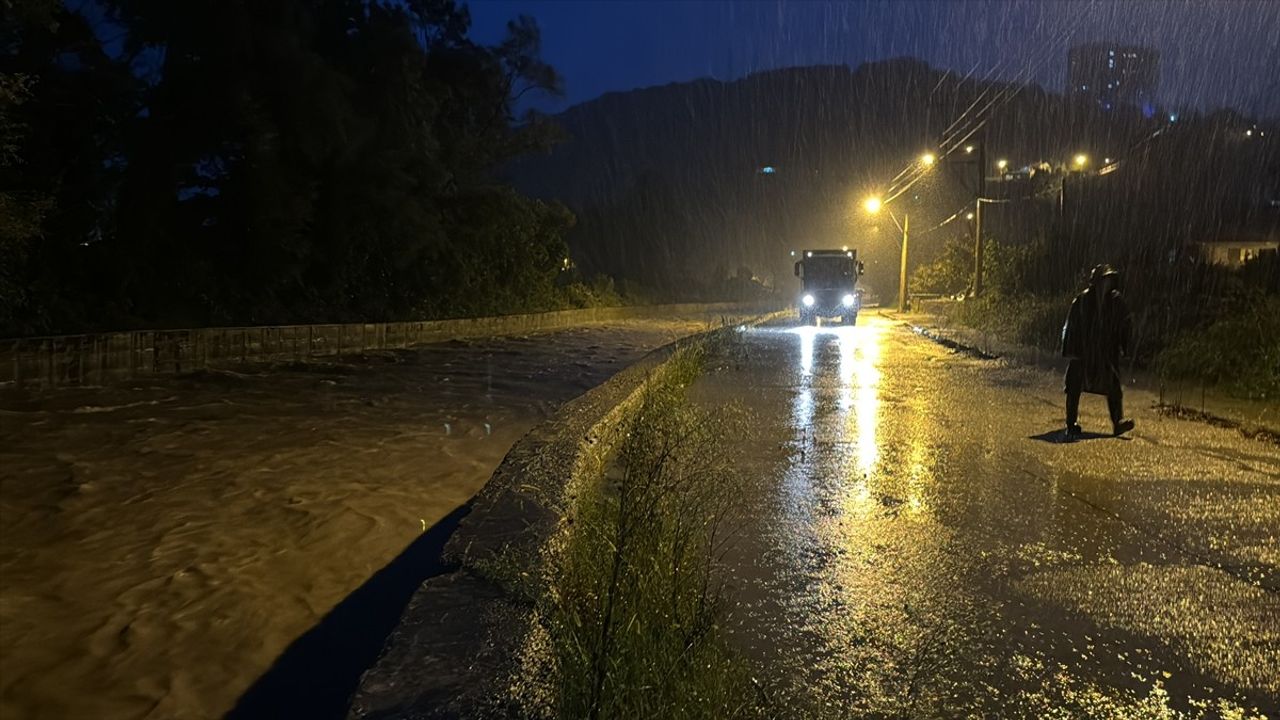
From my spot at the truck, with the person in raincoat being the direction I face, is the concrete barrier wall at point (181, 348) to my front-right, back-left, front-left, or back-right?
front-right

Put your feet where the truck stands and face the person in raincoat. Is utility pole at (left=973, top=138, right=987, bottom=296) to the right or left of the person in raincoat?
left

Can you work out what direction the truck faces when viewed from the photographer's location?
facing the viewer

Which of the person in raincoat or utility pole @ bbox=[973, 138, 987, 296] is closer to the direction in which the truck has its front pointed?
the person in raincoat

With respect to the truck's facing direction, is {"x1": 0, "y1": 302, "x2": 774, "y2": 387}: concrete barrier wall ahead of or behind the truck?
ahead

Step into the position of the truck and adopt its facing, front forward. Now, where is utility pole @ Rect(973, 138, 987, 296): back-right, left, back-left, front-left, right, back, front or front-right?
back-left

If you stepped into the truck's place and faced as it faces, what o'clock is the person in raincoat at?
The person in raincoat is roughly at 12 o'clock from the truck.
